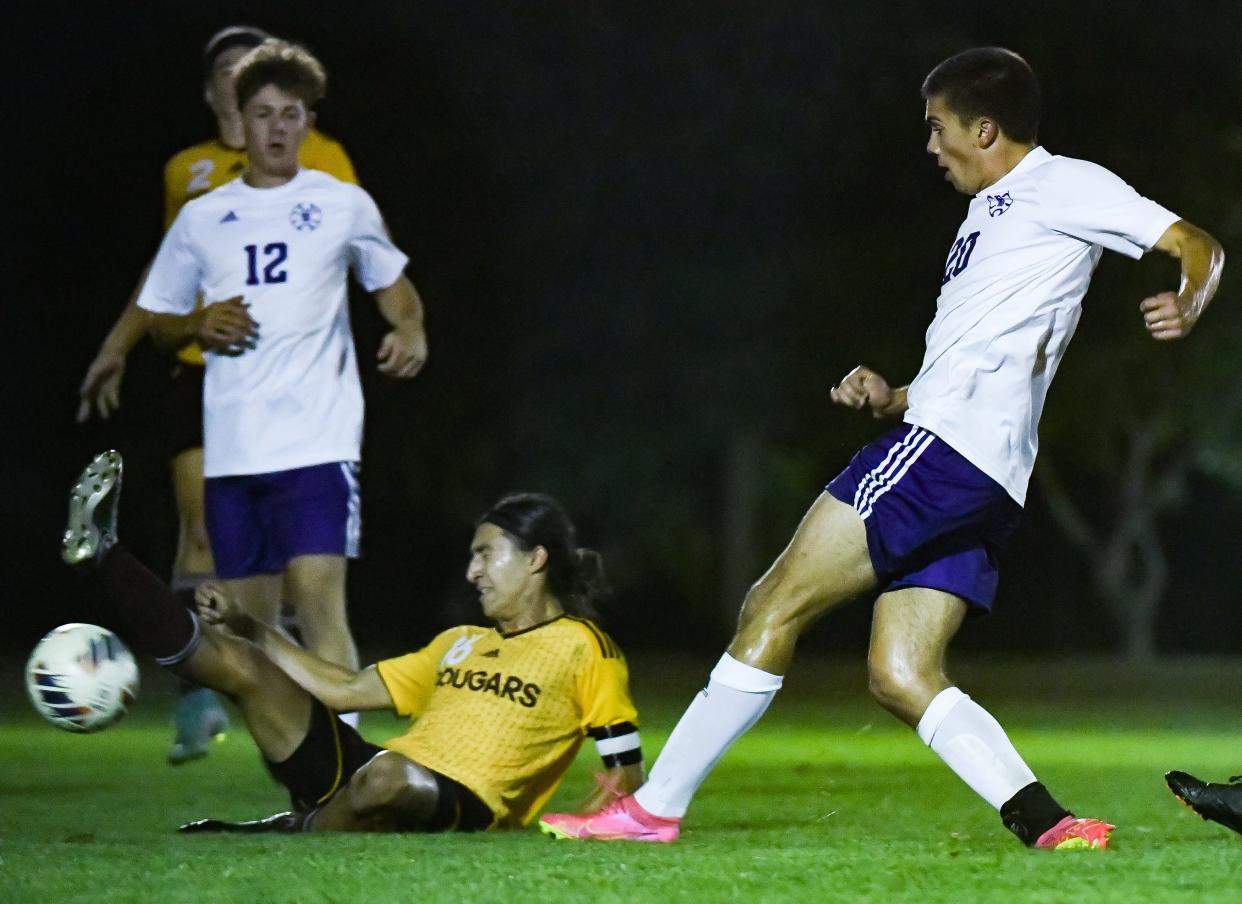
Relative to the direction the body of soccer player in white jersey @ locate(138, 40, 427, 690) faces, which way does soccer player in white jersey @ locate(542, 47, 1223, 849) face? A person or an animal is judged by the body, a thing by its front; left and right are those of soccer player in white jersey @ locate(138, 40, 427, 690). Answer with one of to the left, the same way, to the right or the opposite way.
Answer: to the right

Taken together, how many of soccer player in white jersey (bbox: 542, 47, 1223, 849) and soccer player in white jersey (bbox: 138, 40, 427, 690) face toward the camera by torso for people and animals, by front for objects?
1

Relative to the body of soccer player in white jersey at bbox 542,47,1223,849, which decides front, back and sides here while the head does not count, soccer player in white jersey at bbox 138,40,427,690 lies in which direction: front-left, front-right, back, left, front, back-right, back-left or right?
front-right

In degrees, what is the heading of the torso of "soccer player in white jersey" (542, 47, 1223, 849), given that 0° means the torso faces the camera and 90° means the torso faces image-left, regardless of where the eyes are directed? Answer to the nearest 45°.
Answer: approximately 90°

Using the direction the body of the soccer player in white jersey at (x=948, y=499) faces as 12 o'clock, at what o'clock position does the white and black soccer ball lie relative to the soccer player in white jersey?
The white and black soccer ball is roughly at 12 o'clock from the soccer player in white jersey.

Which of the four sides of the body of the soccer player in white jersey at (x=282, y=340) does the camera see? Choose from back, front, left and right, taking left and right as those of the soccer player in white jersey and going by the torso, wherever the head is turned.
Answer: front

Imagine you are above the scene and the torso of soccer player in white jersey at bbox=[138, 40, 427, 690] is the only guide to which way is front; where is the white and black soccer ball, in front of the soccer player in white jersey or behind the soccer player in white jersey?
in front

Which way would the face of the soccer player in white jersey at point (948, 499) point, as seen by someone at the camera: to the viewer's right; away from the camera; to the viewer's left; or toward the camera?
to the viewer's left
